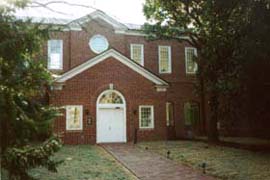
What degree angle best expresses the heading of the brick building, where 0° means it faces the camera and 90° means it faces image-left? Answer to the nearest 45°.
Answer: approximately 0°

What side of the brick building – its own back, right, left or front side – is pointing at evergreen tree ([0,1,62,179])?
front
